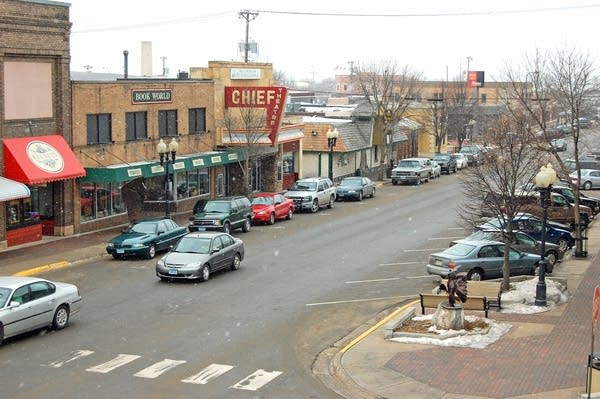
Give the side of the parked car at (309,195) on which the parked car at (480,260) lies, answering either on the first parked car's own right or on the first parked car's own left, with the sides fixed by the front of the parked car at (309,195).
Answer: on the first parked car's own left

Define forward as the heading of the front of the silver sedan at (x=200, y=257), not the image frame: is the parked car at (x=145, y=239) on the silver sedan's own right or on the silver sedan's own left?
on the silver sedan's own right

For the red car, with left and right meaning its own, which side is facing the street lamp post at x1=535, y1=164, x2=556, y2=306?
left

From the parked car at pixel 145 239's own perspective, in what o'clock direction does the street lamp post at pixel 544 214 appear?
The street lamp post is roughly at 9 o'clock from the parked car.

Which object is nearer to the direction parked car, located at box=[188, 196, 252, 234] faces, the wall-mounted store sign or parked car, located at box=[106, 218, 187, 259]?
the parked car

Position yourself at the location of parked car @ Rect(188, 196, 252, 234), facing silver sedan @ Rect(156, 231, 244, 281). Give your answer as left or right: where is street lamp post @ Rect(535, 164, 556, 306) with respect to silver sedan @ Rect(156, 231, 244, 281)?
left

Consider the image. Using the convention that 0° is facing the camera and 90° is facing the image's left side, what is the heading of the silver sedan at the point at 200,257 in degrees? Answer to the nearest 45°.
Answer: approximately 45°

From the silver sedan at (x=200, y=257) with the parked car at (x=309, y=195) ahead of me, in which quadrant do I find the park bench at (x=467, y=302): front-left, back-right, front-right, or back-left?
back-right
